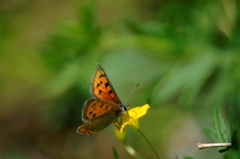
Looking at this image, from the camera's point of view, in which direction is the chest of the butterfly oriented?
to the viewer's right
